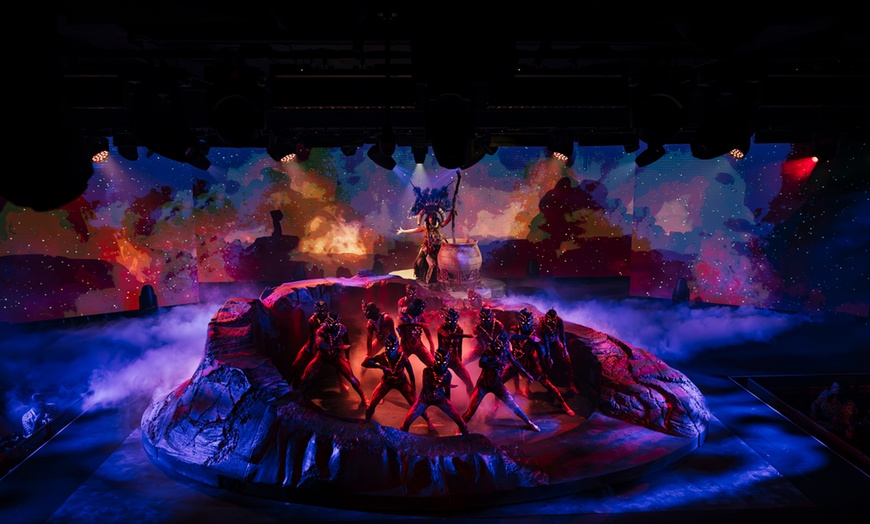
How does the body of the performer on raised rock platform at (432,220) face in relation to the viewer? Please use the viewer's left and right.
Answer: facing the viewer

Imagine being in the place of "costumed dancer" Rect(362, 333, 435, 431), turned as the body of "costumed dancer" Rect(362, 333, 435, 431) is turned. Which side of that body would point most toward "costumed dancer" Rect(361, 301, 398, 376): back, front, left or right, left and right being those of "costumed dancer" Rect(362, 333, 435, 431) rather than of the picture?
back

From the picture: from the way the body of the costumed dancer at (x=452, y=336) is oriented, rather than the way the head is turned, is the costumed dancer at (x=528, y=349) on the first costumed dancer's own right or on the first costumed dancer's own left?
on the first costumed dancer's own left

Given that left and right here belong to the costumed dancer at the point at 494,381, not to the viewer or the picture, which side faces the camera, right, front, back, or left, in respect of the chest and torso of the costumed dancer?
front

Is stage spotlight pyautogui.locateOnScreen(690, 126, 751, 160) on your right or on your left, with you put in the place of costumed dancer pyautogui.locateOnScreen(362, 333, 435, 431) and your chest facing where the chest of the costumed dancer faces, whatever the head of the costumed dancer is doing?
on your left

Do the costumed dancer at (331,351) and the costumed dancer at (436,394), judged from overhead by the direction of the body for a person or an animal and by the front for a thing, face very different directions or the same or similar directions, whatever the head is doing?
same or similar directions

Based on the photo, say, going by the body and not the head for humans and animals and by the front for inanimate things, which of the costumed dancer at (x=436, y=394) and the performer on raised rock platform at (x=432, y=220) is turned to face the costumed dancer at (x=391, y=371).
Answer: the performer on raised rock platform

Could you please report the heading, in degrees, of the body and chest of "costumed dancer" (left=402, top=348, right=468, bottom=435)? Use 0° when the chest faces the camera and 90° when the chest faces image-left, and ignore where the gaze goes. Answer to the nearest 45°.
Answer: approximately 0°

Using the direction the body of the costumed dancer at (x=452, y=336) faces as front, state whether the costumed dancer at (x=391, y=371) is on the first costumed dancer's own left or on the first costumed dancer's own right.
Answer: on the first costumed dancer's own right

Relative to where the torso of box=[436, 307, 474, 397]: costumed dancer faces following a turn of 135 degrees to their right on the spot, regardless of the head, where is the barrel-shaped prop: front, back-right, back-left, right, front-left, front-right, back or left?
front-right

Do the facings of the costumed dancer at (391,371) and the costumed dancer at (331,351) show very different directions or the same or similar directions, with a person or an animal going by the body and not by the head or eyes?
same or similar directions

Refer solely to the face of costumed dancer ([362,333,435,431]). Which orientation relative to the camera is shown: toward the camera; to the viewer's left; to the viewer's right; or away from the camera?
toward the camera

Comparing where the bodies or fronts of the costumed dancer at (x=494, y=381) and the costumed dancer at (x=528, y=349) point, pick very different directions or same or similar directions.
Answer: same or similar directions

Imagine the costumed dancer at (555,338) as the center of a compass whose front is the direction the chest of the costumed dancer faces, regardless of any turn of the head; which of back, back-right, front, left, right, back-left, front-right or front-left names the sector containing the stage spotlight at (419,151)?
back-right

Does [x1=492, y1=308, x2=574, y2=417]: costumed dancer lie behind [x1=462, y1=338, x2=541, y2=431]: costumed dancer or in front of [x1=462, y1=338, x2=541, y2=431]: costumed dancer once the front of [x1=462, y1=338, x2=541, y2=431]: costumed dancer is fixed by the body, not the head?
behind
